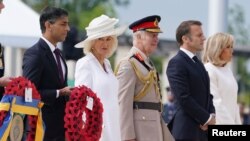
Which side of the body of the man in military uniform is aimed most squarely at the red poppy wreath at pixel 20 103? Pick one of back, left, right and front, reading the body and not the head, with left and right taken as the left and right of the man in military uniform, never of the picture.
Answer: right

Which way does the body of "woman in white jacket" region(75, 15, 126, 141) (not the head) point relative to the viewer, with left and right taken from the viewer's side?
facing the viewer and to the right of the viewer

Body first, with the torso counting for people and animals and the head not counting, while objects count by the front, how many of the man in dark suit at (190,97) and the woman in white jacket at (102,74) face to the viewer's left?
0

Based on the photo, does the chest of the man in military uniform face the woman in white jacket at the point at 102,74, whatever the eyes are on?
no

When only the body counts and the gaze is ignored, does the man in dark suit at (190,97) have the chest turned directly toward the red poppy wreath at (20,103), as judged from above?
no

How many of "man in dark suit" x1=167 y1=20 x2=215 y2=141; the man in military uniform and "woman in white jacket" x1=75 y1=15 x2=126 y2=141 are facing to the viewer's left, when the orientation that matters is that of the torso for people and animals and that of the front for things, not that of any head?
0

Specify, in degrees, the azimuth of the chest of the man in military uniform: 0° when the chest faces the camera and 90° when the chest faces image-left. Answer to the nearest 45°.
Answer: approximately 315°

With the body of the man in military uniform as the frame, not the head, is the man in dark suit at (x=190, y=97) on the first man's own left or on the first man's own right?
on the first man's own left

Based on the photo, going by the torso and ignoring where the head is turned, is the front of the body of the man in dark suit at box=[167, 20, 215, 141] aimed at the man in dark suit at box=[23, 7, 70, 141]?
no

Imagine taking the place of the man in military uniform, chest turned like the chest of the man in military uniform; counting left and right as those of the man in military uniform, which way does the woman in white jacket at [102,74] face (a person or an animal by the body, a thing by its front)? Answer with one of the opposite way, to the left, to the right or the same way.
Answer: the same way
